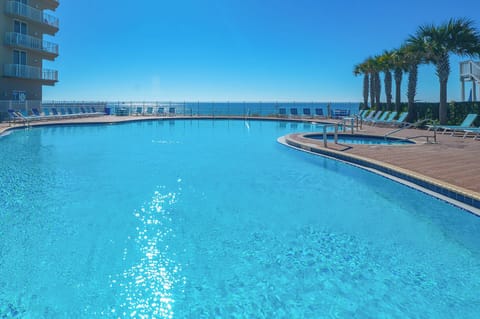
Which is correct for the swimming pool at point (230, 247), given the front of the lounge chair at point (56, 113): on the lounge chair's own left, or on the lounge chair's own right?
on the lounge chair's own right

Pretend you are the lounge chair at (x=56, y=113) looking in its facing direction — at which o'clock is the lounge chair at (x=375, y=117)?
the lounge chair at (x=375, y=117) is roughly at 1 o'clock from the lounge chair at (x=56, y=113).

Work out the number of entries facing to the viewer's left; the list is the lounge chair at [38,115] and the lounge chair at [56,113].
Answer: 0

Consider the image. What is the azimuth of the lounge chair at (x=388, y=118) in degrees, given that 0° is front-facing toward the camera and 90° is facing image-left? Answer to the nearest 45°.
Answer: approximately 90°

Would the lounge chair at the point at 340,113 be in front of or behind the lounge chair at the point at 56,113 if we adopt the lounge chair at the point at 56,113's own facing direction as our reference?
in front

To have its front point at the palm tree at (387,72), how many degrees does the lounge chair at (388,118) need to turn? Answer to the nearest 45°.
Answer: approximately 90° to its right

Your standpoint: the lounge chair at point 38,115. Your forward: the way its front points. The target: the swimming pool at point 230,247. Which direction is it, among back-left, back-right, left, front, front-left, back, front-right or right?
right

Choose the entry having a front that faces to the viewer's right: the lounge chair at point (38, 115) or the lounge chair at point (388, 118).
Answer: the lounge chair at point (38, 115)

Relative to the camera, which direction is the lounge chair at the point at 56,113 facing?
to the viewer's right

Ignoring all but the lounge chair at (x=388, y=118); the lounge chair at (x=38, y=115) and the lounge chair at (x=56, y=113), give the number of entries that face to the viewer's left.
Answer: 1

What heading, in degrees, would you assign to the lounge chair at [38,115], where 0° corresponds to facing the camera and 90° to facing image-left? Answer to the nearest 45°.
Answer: approximately 270°
